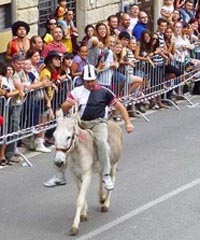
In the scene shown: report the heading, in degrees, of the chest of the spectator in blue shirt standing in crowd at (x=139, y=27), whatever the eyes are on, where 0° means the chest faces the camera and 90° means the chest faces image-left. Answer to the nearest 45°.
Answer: approximately 315°

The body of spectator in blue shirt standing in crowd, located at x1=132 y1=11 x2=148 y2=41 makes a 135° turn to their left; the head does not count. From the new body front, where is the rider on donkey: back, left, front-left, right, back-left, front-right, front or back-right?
back

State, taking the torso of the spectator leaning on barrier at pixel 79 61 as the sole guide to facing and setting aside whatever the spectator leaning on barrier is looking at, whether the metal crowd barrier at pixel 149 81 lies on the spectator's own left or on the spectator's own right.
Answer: on the spectator's own left

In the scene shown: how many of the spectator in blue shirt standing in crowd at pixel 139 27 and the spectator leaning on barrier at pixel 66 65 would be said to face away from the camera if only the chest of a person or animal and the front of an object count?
0

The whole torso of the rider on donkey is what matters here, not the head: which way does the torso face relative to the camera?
toward the camera

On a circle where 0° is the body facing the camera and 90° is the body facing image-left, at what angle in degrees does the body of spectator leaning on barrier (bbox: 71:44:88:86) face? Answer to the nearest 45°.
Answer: approximately 315°

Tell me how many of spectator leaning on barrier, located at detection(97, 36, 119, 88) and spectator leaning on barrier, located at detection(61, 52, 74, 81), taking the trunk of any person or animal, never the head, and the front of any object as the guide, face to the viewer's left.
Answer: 0

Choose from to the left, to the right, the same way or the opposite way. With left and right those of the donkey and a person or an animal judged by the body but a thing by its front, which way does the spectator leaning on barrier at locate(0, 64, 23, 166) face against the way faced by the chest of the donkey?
to the left

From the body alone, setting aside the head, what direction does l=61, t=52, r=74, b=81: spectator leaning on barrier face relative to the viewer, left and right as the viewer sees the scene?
facing the viewer and to the right of the viewer

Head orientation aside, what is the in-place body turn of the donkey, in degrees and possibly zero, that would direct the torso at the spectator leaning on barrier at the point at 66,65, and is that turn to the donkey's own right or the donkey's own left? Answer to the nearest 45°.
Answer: approximately 135° to the donkey's own right

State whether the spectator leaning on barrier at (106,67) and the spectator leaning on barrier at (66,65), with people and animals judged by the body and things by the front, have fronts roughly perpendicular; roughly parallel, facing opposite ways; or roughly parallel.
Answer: roughly parallel

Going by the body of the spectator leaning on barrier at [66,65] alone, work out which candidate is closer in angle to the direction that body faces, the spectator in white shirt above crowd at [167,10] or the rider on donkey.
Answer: the rider on donkey

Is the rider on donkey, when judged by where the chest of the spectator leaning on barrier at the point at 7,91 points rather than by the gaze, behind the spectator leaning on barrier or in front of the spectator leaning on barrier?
in front

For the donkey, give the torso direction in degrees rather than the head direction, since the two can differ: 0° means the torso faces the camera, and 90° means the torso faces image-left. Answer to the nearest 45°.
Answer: approximately 45°

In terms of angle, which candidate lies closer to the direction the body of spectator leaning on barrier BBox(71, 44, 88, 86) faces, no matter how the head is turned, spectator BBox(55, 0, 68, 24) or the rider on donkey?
the rider on donkey

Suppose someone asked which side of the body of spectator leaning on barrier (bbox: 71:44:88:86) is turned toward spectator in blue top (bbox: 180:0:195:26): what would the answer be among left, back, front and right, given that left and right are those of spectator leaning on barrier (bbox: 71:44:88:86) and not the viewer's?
left
